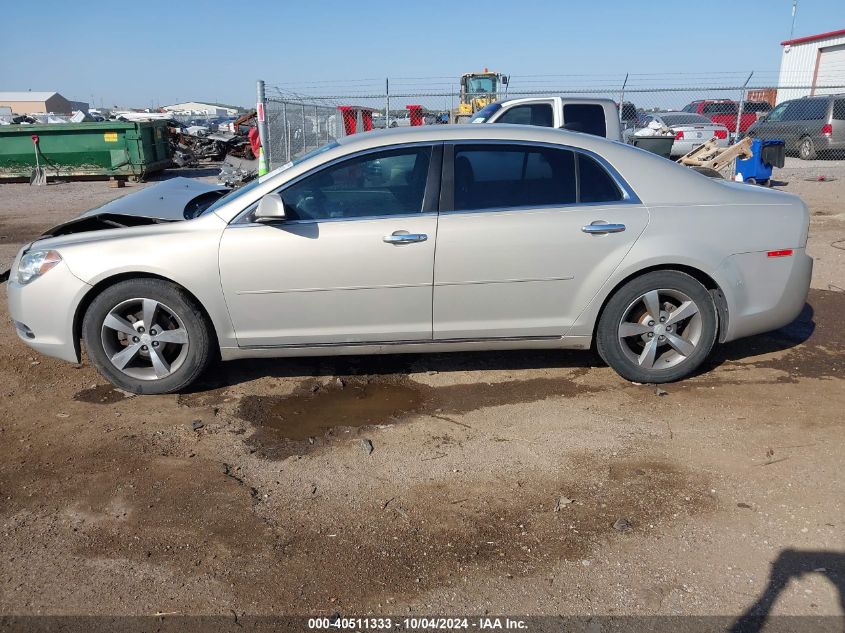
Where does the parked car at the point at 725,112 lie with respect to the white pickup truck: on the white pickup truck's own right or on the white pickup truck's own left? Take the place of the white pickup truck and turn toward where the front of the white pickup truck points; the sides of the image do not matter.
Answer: on the white pickup truck's own right

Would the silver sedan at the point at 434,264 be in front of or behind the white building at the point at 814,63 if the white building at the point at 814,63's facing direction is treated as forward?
in front

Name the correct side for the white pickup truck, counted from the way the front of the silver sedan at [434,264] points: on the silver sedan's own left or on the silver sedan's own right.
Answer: on the silver sedan's own right

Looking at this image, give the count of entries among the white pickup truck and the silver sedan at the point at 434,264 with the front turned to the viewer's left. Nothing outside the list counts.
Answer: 2

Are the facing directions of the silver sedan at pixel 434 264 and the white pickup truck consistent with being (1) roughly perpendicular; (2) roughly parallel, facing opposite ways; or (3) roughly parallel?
roughly parallel

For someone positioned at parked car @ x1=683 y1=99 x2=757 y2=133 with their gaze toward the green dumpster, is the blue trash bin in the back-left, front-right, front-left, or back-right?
front-left

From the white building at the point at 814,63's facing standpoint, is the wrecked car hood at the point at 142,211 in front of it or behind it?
in front

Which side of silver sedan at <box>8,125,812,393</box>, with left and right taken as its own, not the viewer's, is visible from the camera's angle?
left

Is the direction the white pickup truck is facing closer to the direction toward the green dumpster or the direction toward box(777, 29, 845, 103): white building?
the green dumpster

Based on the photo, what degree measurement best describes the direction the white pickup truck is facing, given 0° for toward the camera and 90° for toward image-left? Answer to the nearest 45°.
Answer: approximately 90°

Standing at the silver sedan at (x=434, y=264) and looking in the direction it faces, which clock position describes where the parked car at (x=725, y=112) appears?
The parked car is roughly at 4 o'clock from the silver sedan.
